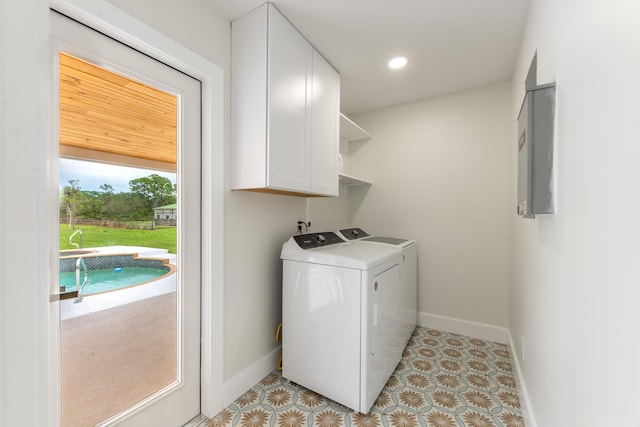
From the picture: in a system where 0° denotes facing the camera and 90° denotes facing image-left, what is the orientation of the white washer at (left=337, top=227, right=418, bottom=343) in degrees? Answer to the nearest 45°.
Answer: approximately 315°

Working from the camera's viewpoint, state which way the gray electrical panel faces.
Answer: facing to the left of the viewer

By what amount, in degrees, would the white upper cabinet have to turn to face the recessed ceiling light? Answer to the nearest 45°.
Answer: approximately 45° to its left

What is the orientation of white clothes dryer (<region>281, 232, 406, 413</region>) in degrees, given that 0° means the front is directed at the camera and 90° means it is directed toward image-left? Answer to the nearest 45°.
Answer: approximately 315°

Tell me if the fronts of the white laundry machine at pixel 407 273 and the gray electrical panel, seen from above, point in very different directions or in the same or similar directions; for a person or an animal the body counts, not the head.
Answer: very different directions

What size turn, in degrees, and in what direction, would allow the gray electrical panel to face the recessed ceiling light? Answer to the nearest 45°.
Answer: approximately 45° to its right

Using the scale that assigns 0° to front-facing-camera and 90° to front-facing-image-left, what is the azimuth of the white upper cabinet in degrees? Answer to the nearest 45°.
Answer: approximately 315°
